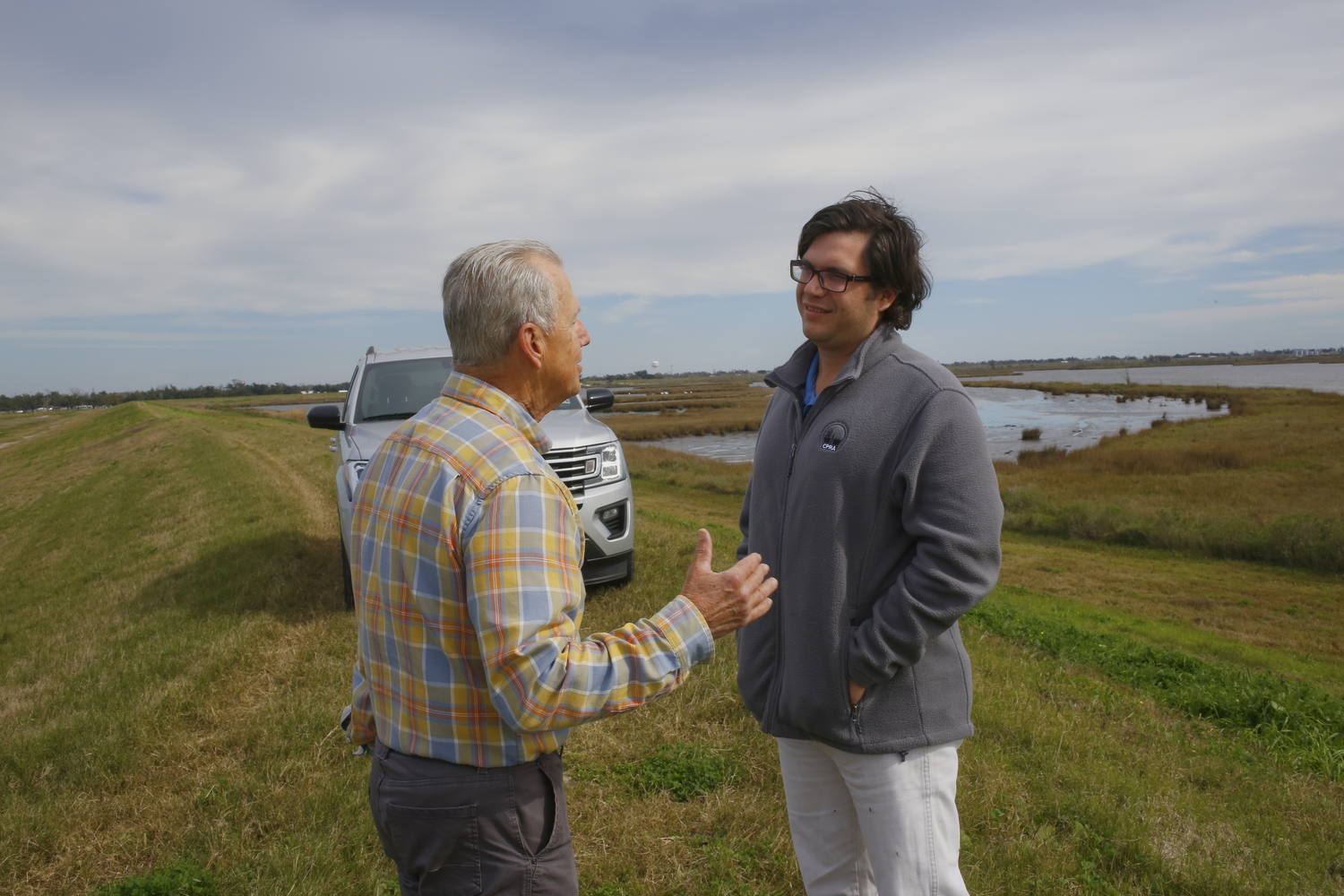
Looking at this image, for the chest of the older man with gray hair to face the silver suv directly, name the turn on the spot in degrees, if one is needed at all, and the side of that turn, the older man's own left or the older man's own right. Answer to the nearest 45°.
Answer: approximately 45° to the older man's own left

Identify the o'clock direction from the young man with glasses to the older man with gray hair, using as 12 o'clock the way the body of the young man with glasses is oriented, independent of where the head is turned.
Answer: The older man with gray hair is roughly at 12 o'clock from the young man with glasses.

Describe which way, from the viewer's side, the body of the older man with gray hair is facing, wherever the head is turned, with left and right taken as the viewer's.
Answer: facing away from the viewer and to the right of the viewer

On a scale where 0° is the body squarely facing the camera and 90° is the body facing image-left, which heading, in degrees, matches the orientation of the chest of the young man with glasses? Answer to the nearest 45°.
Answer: approximately 45°

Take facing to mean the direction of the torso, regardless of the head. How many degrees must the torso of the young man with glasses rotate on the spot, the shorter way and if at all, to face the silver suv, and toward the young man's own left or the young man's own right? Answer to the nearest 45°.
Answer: approximately 90° to the young man's own right

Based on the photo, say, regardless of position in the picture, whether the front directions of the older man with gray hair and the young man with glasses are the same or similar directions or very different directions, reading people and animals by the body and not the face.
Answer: very different directions
